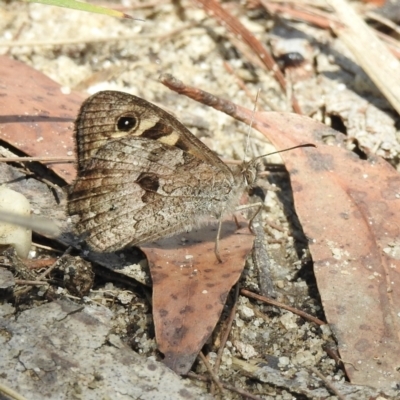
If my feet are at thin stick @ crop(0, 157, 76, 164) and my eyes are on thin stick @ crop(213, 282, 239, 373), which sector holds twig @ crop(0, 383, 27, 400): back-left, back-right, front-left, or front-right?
front-right

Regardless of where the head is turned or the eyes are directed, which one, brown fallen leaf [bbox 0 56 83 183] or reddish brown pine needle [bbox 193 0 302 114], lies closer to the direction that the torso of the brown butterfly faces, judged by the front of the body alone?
the reddish brown pine needle

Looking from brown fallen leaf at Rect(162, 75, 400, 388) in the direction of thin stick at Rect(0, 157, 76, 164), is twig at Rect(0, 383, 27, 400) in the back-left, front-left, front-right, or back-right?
front-left

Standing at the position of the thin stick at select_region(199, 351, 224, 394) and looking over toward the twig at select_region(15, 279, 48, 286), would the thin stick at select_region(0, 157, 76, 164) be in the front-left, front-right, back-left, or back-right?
front-right

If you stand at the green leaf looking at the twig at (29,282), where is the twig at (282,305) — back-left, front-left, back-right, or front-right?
front-left

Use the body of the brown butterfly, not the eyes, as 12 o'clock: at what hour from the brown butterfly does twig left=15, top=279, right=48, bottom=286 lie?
The twig is roughly at 4 o'clock from the brown butterfly.

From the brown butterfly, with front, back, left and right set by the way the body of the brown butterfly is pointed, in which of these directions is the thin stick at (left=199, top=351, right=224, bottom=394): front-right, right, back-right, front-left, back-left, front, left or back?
front-right

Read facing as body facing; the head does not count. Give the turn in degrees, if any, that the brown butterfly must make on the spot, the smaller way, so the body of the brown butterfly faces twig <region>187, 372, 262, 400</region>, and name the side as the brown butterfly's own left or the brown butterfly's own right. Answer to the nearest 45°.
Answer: approximately 45° to the brown butterfly's own right

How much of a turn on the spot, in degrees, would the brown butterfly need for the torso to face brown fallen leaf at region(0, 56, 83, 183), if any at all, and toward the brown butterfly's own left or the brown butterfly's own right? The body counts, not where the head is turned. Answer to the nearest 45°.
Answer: approximately 135° to the brown butterfly's own left

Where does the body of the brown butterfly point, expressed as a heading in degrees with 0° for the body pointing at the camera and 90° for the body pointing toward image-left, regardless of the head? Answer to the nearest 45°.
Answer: approximately 270°

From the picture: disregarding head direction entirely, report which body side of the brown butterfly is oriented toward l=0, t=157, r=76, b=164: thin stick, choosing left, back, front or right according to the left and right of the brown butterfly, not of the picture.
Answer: back

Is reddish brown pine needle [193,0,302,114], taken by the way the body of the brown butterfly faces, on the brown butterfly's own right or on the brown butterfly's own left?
on the brown butterfly's own left

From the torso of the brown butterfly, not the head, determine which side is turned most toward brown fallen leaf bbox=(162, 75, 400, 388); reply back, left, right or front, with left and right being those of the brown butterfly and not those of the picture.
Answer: front

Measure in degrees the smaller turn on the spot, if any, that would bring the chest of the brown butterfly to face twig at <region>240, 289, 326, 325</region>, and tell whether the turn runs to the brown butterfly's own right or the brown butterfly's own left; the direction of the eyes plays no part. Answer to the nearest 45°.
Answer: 0° — it already faces it
